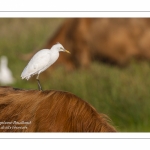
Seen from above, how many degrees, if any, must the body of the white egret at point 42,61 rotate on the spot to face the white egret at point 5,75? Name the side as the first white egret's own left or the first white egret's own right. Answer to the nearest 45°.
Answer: approximately 90° to the first white egret's own left

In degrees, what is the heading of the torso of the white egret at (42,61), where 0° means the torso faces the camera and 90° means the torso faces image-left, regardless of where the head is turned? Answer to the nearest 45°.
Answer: approximately 270°

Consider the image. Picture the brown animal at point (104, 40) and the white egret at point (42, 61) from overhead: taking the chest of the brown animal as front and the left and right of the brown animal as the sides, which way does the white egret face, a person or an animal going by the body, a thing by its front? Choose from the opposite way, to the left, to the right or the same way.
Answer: the opposite way

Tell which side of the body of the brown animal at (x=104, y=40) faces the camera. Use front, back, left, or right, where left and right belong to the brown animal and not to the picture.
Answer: left
